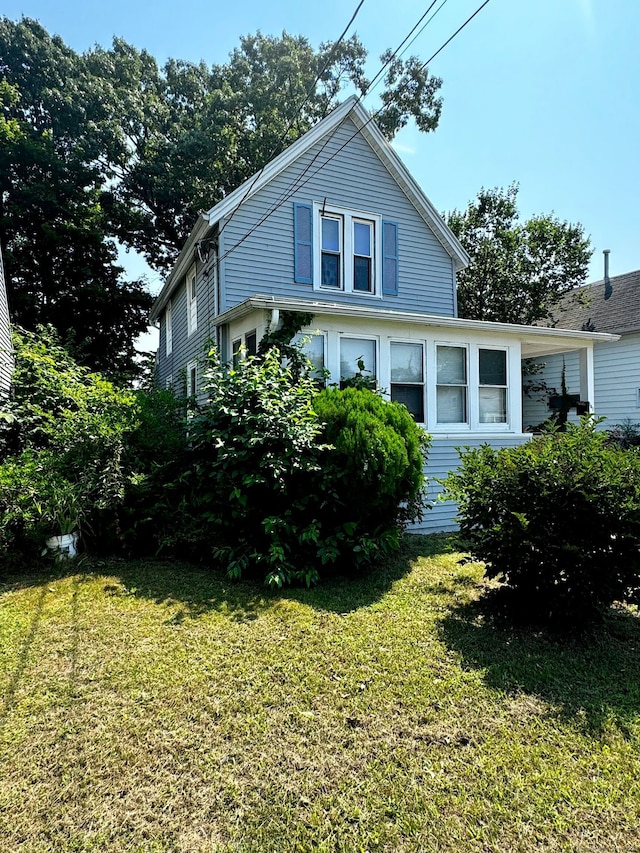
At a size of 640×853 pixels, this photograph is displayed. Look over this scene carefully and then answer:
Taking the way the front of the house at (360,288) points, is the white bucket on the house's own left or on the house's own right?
on the house's own right

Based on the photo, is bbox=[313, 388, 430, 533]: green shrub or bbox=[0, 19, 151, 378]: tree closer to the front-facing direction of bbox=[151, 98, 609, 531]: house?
the green shrub

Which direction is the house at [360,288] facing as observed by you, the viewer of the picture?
facing the viewer and to the right of the viewer

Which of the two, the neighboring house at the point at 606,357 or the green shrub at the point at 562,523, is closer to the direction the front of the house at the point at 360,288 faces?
the green shrub

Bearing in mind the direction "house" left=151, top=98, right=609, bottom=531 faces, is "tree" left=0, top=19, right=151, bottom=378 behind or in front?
behind

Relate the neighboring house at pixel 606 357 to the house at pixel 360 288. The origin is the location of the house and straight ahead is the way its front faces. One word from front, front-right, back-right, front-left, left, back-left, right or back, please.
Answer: left

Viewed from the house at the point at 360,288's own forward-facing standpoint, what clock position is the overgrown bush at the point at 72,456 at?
The overgrown bush is roughly at 3 o'clock from the house.

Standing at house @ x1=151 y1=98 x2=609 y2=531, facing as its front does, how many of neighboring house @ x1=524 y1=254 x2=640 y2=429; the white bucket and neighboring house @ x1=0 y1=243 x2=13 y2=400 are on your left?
1

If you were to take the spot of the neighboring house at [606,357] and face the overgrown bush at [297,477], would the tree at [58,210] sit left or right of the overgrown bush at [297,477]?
right

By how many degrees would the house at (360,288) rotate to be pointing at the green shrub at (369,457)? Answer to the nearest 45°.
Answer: approximately 45° to its right

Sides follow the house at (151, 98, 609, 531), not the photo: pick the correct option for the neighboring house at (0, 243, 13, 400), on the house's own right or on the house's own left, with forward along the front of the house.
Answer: on the house's own right
